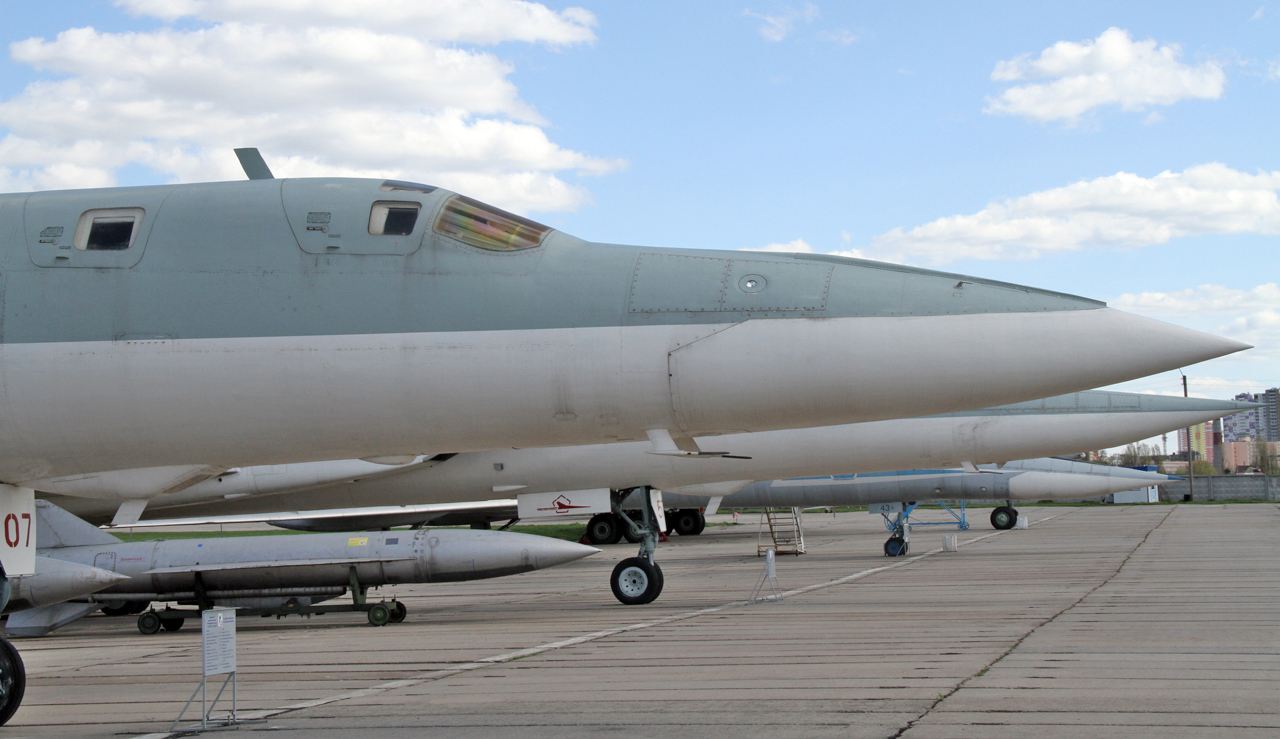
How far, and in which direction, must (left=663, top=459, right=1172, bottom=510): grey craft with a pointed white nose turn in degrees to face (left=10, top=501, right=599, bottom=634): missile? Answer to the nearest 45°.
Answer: approximately 135° to its right

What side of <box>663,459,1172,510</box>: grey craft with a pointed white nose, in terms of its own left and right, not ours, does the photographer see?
right

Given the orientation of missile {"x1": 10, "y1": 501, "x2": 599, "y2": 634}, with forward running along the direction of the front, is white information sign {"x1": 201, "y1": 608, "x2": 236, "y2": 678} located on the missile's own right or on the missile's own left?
on the missile's own right

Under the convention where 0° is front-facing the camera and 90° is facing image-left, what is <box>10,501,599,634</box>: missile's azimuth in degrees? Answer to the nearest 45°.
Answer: approximately 270°

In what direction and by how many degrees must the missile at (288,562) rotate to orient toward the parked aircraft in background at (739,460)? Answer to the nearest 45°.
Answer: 0° — it already faces it

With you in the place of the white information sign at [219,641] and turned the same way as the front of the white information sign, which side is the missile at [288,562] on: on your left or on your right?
on your left

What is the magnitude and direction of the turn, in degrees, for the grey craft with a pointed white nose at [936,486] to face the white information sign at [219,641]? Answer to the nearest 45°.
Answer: approximately 90° to its right

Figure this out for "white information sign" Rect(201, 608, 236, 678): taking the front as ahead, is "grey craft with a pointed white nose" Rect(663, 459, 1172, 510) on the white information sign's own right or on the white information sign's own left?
on the white information sign's own left

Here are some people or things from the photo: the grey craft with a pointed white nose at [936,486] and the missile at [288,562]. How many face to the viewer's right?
2
